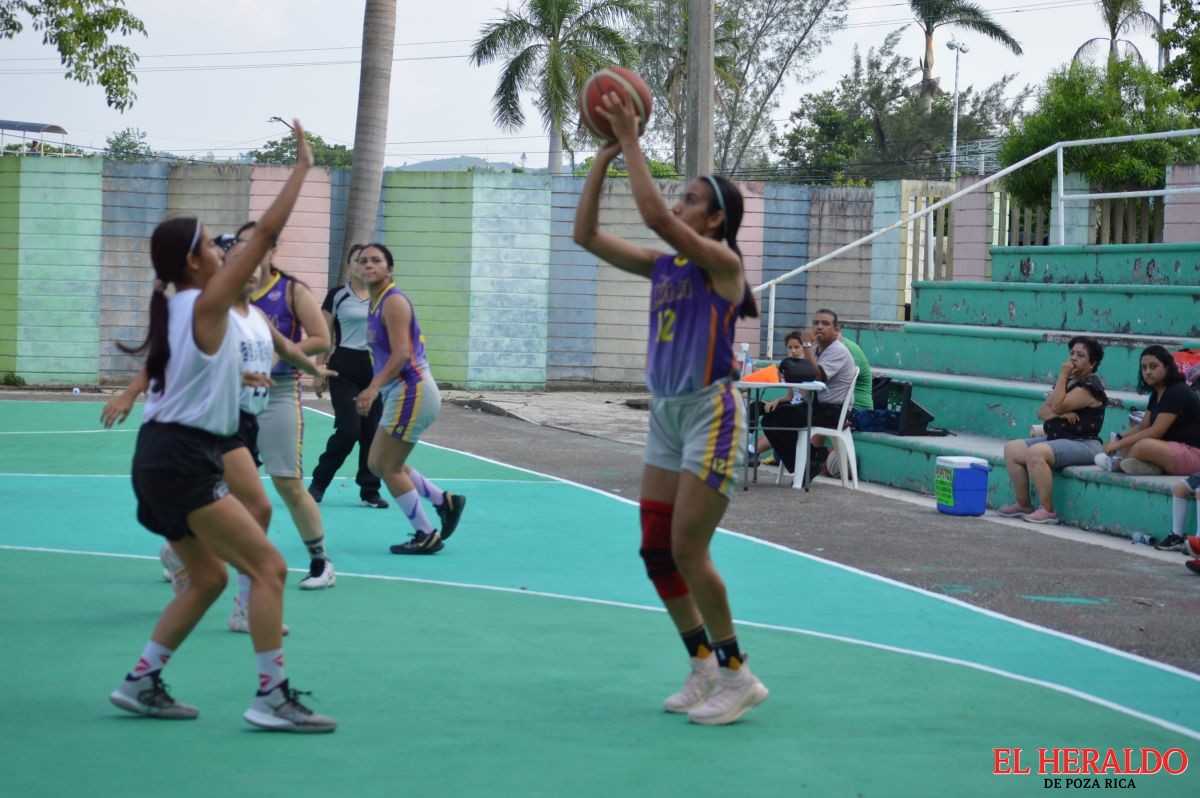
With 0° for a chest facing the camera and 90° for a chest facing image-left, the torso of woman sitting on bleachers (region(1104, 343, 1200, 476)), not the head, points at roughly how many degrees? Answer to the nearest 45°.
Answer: approximately 45°

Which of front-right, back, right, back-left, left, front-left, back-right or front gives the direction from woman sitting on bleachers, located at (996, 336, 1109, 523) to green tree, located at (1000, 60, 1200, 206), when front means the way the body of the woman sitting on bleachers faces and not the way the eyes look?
back-right

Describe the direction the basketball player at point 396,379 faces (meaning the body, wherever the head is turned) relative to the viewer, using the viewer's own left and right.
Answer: facing to the left of the viewer

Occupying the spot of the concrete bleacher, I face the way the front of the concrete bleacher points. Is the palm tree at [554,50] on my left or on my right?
on my right

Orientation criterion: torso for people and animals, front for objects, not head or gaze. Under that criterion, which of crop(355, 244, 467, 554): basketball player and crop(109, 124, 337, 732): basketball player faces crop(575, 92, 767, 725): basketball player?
crop(109, 124, 337, 732): basketball player

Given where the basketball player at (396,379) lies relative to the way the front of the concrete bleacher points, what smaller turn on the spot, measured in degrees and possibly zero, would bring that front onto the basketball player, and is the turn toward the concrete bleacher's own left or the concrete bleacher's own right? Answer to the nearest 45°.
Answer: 0° — it already faces them

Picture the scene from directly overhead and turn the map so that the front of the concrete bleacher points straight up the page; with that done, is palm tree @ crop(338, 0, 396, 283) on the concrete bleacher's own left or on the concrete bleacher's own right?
on the concrete bleacher's own right

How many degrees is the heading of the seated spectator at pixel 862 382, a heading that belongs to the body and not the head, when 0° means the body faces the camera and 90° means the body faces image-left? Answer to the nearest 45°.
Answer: approximately 90°
